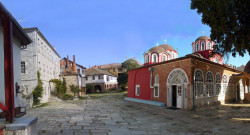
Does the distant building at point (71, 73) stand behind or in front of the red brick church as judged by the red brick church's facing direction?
behind

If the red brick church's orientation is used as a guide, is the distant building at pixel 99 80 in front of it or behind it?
behind
